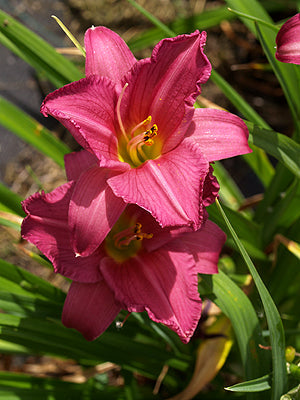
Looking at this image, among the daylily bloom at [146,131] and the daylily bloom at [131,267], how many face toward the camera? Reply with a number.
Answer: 2

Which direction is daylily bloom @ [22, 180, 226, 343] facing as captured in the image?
toward the camera
